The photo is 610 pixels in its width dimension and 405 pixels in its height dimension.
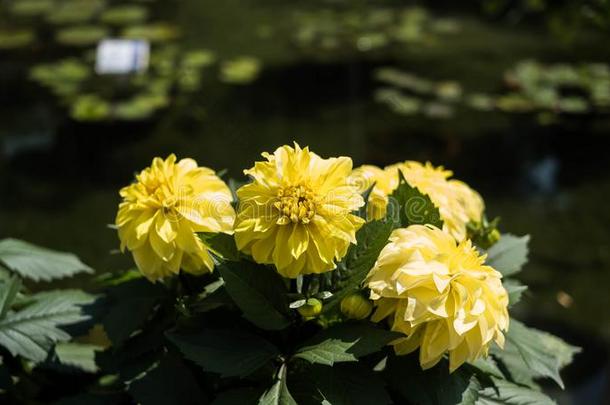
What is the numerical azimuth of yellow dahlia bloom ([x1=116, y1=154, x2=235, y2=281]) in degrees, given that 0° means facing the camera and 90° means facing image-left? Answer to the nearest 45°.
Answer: approximately 45°

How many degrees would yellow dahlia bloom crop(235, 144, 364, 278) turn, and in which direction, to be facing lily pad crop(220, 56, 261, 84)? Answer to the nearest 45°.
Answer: approximately 180°

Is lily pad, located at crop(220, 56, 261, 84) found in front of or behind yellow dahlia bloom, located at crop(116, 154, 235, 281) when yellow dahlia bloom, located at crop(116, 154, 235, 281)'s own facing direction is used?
behind

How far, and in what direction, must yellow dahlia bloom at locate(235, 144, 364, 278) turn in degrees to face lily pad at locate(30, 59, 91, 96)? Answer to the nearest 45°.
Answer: approximately 180°

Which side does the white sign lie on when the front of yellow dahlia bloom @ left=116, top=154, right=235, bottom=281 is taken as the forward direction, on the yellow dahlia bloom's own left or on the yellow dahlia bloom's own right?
on the yellow dahlia bloom's own right

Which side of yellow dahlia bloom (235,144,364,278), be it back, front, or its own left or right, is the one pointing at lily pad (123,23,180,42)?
back

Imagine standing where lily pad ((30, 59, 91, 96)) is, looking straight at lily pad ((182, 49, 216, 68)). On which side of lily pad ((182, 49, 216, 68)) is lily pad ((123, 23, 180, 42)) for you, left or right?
left

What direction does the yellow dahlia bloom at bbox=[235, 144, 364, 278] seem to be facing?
toward the camera

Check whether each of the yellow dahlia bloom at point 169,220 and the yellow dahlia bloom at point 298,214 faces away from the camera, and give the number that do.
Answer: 0

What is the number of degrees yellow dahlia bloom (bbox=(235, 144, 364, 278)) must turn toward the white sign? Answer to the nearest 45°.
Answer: approximately 180°

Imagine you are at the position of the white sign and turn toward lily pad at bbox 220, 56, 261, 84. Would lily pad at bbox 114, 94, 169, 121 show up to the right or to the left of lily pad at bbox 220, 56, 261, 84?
right
